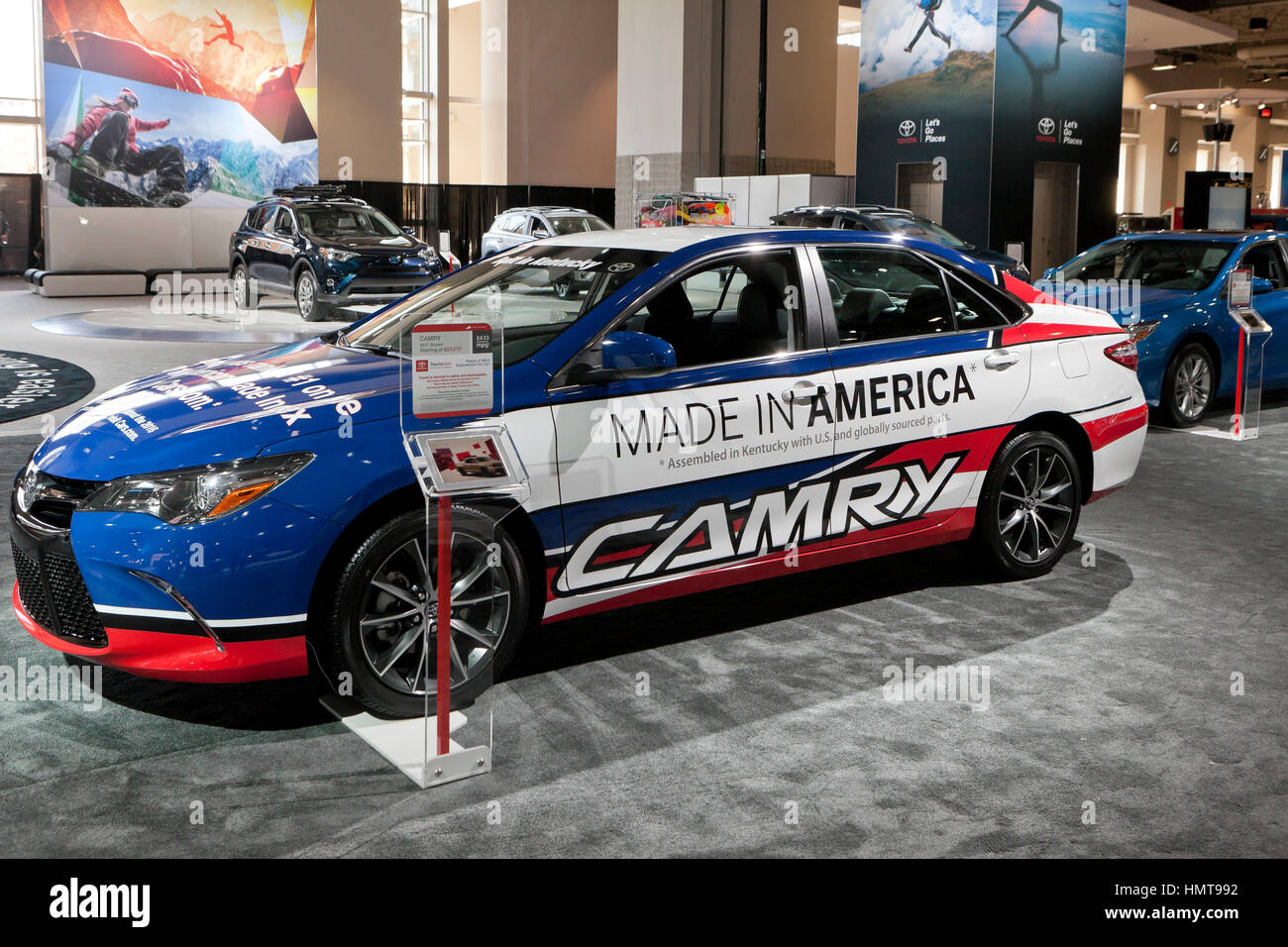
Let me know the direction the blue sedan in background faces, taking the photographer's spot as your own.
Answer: facing the viewer and to the left of the viewer

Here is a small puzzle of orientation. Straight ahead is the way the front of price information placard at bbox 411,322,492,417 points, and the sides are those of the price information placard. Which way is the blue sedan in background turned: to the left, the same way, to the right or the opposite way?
to the right

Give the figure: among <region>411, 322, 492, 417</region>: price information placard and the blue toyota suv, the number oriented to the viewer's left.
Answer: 0

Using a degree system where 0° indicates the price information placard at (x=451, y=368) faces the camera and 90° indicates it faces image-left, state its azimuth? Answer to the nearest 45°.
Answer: approximately 0°

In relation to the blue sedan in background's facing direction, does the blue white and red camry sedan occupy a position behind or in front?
in front

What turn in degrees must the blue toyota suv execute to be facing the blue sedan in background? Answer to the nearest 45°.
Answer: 0° — it already faces it

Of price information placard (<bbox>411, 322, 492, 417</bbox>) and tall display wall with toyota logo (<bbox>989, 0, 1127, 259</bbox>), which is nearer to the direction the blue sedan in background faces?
the price information placard

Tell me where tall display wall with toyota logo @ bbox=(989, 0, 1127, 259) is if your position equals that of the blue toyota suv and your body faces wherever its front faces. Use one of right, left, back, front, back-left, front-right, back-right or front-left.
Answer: front-left

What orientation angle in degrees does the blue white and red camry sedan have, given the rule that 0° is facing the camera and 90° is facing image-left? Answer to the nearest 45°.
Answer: approximately 45°

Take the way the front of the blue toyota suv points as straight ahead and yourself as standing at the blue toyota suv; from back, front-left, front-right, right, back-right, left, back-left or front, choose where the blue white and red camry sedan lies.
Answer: front-right

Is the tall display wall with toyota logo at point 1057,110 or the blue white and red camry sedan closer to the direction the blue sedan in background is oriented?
the blue white and red camry sedan

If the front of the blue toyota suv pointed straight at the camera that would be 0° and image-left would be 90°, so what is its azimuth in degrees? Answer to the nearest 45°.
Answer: approximately 315°

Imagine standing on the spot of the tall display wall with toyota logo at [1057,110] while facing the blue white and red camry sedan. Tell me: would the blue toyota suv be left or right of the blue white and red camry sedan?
right
